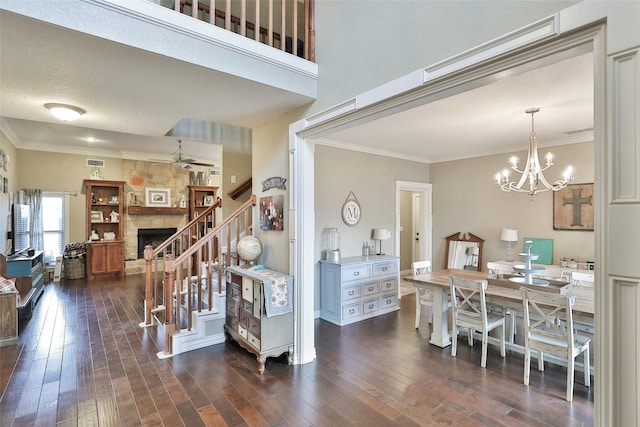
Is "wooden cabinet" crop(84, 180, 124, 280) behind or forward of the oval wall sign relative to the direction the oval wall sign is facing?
behind

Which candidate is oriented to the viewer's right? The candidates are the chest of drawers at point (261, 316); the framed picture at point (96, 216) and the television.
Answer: the television

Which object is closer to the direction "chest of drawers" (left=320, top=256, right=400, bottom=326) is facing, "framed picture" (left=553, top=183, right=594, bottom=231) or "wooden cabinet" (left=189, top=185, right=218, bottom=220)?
the framed picture

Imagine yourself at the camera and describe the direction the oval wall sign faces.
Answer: facing the viewer and to the right of the viewer

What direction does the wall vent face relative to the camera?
toward the camera

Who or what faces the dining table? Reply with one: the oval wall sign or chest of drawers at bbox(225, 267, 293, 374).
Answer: the oval wall sign

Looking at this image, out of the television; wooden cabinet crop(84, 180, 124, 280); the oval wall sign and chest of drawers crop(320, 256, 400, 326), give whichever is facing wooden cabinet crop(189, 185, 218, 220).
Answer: the television

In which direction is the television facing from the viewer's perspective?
to the viewer's right

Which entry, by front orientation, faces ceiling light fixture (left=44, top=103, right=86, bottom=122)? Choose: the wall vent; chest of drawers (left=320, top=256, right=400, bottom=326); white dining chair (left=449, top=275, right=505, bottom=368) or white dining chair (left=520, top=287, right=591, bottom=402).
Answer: the wall vent

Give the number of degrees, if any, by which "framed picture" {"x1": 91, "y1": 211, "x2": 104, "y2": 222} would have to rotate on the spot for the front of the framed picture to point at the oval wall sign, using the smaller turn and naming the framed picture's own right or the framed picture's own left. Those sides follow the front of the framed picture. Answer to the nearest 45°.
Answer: approximately 45° to the framed picture's own left

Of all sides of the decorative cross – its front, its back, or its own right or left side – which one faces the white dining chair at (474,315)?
front

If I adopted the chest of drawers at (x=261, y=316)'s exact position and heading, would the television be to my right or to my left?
on my right
